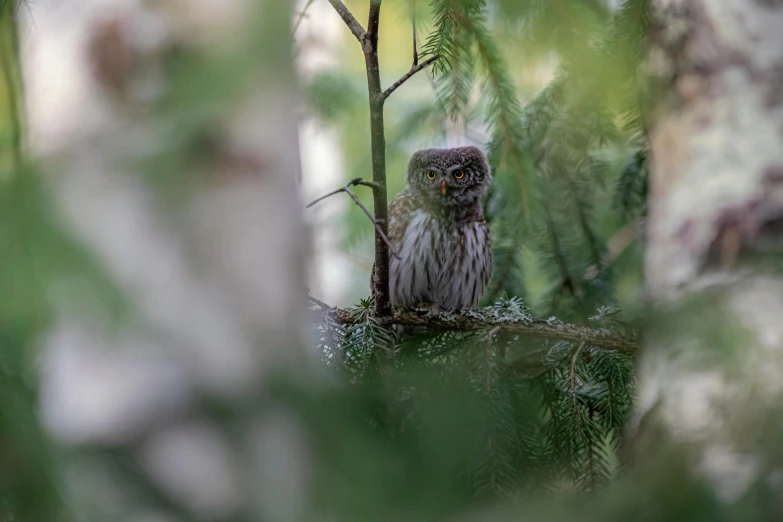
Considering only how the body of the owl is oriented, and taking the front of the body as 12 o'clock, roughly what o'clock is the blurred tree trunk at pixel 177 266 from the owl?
The blurred tree trunk is roughly at 12 o'clock from the owl.

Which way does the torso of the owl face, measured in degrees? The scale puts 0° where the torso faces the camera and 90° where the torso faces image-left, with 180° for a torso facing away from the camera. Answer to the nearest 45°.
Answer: approximately 0°
